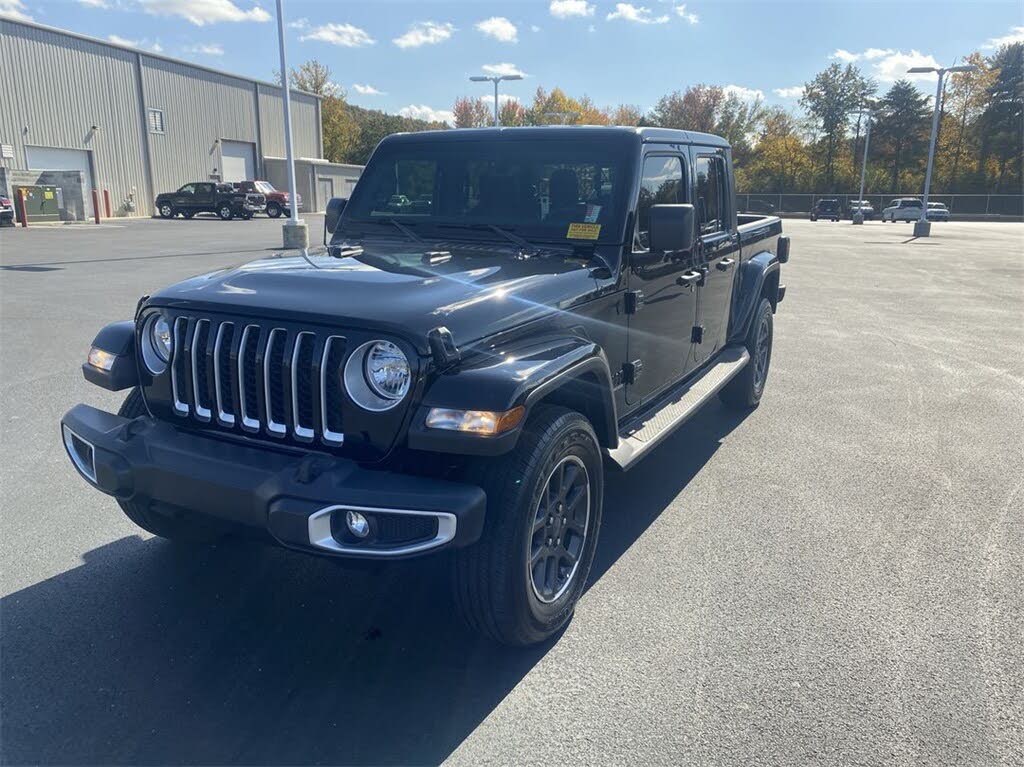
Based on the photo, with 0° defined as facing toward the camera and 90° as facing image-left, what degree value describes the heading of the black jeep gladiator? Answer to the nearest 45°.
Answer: approximately 45°

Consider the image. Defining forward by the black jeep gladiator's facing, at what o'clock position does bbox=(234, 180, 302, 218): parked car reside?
The parked car is roughly at 4 o'clock from the black jeep gladiator.

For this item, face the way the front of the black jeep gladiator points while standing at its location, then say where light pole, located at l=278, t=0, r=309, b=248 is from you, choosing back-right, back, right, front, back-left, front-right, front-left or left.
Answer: back-right

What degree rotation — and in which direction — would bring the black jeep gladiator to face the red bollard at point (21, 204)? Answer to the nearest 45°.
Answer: approximately 90° to its right

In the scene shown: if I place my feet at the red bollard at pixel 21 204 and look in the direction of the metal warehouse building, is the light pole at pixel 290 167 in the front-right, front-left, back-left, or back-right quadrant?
back-right

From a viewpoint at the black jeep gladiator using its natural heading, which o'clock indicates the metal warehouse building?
The metal warehouse building is roughly at 4 o'clock from the black jeep gladiator.
